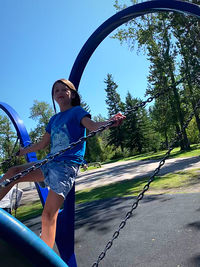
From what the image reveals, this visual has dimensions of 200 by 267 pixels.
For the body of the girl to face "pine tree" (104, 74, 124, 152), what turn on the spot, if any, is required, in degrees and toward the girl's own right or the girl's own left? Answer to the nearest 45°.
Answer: approximately 135° to the girl's own right

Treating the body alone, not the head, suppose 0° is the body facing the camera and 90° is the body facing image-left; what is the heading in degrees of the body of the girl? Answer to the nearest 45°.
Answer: approximately 45°
